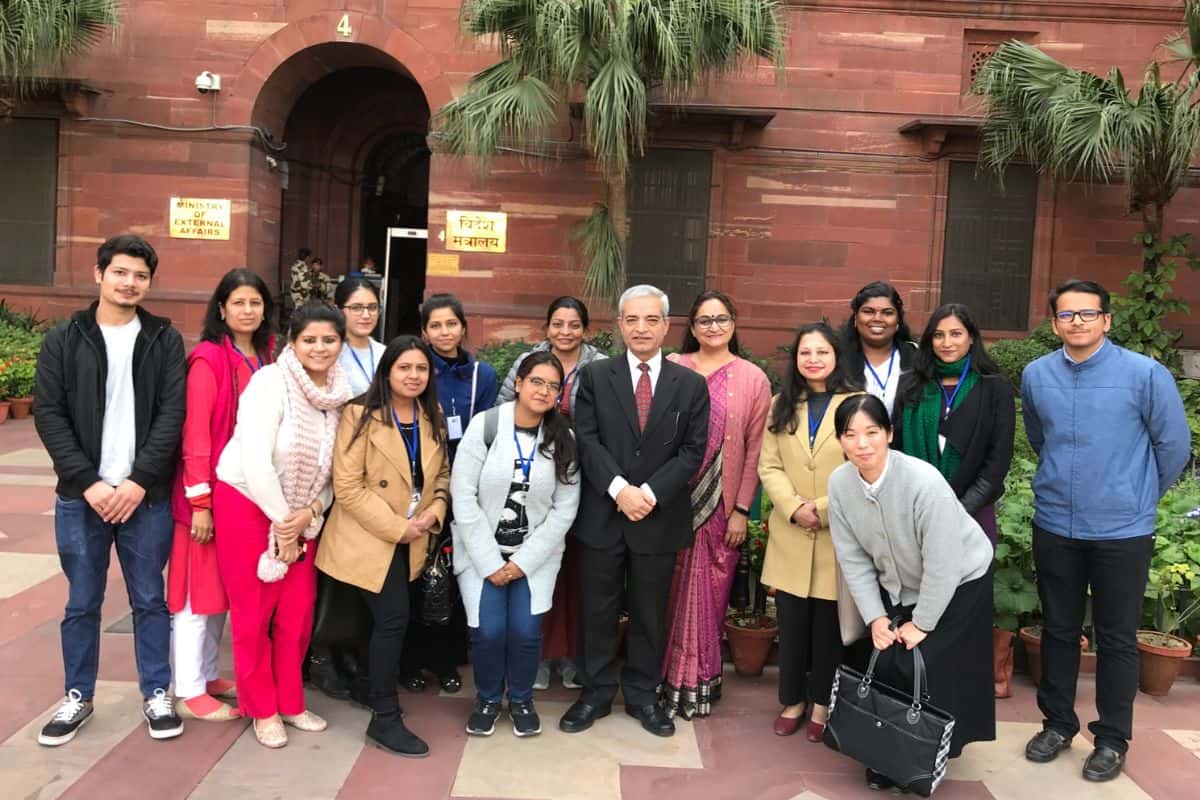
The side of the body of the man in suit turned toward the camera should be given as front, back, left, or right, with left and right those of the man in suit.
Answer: front

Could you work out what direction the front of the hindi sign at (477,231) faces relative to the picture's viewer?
facing the viewer

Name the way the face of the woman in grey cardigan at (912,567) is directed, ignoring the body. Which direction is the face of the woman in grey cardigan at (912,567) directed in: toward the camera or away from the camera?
toward the camera

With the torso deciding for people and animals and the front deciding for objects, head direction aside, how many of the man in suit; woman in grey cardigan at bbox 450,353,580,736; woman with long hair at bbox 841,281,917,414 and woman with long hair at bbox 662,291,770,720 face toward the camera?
4

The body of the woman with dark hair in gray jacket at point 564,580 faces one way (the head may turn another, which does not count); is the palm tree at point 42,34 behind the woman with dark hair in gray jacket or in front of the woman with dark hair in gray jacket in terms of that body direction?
behind

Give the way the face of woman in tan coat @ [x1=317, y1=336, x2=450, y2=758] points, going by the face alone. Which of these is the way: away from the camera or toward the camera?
toward the camera

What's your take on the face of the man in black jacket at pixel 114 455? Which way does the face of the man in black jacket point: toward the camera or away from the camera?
toward the camera

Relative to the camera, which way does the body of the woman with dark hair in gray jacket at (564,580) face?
toward the camera

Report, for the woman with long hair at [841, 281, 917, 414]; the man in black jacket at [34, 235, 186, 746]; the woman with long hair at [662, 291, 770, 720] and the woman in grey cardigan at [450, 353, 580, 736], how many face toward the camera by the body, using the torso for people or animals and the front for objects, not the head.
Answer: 4

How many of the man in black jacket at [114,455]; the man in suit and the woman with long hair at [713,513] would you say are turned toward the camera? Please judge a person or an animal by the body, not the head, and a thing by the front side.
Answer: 3

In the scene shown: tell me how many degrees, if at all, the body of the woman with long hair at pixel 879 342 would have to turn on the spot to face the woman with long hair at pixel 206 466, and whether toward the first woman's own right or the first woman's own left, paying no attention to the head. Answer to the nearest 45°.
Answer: approximately 45° to the first woman's own right

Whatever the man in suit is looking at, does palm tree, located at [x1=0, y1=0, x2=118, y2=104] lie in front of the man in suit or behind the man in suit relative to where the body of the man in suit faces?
behind

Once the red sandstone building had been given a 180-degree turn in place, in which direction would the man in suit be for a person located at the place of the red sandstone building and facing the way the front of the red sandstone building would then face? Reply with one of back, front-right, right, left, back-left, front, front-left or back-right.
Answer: back

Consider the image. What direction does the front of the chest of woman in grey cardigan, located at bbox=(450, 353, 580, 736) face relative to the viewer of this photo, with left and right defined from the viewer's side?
facing the viewer

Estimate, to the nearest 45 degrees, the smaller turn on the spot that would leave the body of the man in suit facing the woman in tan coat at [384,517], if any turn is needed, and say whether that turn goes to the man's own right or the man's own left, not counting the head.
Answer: approximately 90° to the man's own right

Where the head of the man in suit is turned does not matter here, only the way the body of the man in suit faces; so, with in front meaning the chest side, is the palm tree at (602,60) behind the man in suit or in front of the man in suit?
behind
